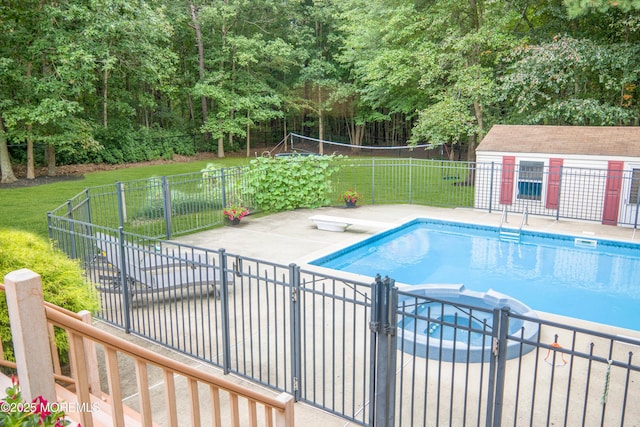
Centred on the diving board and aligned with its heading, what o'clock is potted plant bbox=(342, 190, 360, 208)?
The potted plant is roughly at 9 o'clock from the diving board.

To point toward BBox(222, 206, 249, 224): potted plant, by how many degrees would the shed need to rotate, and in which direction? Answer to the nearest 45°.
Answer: approximately 45° to its right

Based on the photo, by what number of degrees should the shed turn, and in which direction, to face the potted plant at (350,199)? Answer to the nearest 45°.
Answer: approximately 90° to its right

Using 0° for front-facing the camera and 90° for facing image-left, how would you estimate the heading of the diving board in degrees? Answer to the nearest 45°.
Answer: approximately 270°

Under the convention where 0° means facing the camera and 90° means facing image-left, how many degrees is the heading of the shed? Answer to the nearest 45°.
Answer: approximately 0°

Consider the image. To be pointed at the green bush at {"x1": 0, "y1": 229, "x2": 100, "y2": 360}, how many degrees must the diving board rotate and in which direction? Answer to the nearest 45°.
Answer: approximately 90° to its right

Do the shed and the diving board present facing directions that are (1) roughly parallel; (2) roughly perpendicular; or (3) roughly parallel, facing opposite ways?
roughly perpendicular

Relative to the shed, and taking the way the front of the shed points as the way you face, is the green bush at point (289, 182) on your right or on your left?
on your right

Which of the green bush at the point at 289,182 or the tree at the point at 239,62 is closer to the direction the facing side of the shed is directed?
the green bush

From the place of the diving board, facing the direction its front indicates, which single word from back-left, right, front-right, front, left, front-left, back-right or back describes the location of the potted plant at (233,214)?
back

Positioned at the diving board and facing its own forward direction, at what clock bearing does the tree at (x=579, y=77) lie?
The tree is roughly at 11 o'clock from the diving board.
